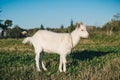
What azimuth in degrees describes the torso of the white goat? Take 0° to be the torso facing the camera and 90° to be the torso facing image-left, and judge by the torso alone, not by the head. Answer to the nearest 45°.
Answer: approximately 270°
